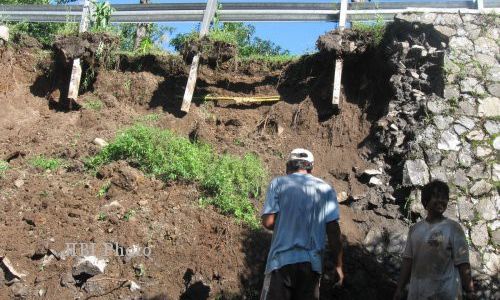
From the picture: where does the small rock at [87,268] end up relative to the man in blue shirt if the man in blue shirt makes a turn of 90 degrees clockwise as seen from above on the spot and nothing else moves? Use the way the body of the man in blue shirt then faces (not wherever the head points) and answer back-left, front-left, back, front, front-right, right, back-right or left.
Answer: back-left

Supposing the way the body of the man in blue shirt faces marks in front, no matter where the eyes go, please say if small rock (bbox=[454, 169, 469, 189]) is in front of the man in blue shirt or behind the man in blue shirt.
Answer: in front

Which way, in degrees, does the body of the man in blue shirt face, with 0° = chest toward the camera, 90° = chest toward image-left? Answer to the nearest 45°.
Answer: approximately 180°

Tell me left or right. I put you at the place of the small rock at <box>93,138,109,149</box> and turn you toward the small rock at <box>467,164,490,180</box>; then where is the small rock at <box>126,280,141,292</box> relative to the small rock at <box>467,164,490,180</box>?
right

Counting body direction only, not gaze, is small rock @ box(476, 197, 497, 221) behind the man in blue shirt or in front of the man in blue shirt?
in front

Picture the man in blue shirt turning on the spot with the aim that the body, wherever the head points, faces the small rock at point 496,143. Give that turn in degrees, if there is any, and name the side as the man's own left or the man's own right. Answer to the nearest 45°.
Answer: approximately 45° to the man's own right

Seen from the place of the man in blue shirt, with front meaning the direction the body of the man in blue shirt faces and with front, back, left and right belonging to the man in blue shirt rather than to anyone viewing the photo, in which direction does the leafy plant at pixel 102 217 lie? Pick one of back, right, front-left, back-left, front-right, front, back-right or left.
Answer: front-left

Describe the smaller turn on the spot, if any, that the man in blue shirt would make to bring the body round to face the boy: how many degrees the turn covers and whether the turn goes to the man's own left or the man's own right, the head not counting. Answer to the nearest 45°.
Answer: approximately 90° to the man's own right

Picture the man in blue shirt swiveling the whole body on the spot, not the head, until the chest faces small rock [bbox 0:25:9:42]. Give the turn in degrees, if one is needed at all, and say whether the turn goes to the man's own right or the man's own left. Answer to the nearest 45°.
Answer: approximately 45° to the man's own left

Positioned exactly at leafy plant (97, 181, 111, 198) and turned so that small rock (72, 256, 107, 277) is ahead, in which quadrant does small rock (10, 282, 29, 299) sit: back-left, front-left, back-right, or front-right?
front-right

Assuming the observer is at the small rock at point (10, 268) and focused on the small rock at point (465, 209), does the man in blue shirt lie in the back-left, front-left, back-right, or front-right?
front-right

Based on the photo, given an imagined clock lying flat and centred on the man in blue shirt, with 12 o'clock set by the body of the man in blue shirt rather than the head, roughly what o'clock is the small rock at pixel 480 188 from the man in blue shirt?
The small rock is roughly at 1 o'clock from the man in blue shirt.

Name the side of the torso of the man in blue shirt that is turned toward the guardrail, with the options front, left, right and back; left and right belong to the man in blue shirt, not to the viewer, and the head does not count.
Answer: front

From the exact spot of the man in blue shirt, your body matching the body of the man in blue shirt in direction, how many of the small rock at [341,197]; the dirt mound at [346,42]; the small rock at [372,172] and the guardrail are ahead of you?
4

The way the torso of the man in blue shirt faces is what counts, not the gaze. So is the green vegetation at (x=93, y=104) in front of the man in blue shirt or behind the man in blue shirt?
in front

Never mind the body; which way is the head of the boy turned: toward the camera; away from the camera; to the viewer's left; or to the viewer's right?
toward the camera

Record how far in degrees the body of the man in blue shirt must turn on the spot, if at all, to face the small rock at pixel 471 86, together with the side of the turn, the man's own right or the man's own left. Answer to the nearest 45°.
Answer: approximately 45° to the man's own right
